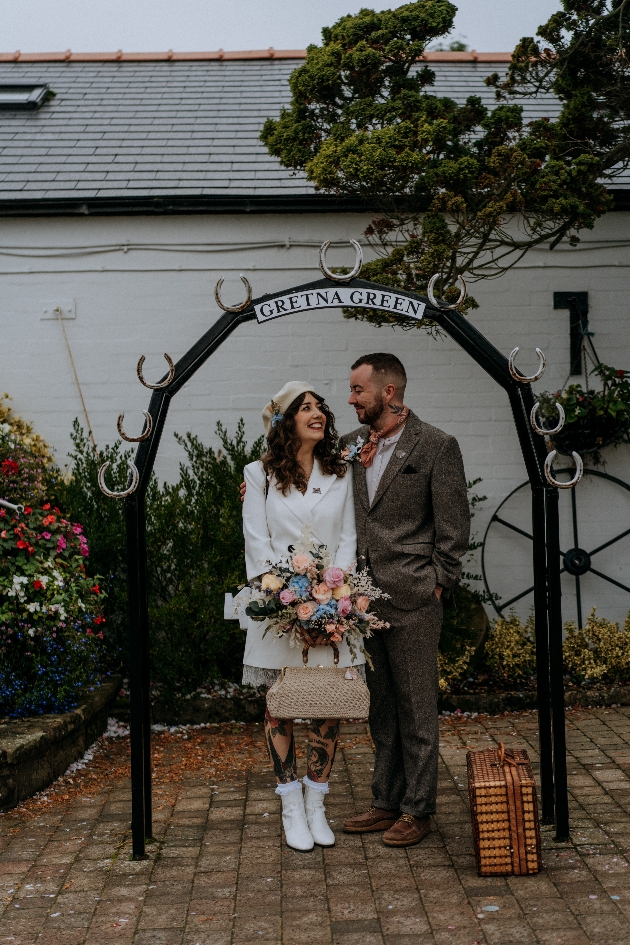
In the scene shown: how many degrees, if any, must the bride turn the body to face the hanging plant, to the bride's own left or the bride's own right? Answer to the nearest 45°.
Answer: approximately 135° to the bride's own left

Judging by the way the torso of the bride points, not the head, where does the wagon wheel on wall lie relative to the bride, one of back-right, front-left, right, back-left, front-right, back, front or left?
back-left

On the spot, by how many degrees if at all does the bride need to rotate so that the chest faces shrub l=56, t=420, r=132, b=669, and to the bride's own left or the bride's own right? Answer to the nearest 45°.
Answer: approximately 135° to the bride's own right

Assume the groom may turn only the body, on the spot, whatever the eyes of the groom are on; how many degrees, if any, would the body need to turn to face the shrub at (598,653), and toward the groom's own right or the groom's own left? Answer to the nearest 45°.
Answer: approximately 180°

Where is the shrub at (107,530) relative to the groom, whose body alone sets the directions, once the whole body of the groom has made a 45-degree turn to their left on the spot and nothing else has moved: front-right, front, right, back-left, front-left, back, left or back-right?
back-right

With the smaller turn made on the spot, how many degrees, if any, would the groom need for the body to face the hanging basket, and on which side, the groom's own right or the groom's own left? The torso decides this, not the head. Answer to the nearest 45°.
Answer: approximately 180°

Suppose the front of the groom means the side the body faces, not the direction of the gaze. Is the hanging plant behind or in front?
behind

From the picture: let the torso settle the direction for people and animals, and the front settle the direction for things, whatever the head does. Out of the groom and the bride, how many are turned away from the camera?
0

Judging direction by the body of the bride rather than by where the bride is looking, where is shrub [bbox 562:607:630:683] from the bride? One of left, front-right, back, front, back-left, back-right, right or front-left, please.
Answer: back-left

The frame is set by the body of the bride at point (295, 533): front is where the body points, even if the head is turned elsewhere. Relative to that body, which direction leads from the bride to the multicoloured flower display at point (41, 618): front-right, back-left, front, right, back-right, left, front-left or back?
back-right

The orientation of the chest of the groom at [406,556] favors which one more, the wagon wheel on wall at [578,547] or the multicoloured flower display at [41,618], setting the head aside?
the multicoloured flower display

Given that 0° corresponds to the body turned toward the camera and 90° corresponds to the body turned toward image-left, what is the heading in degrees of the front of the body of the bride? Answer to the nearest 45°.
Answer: approximately 0°
